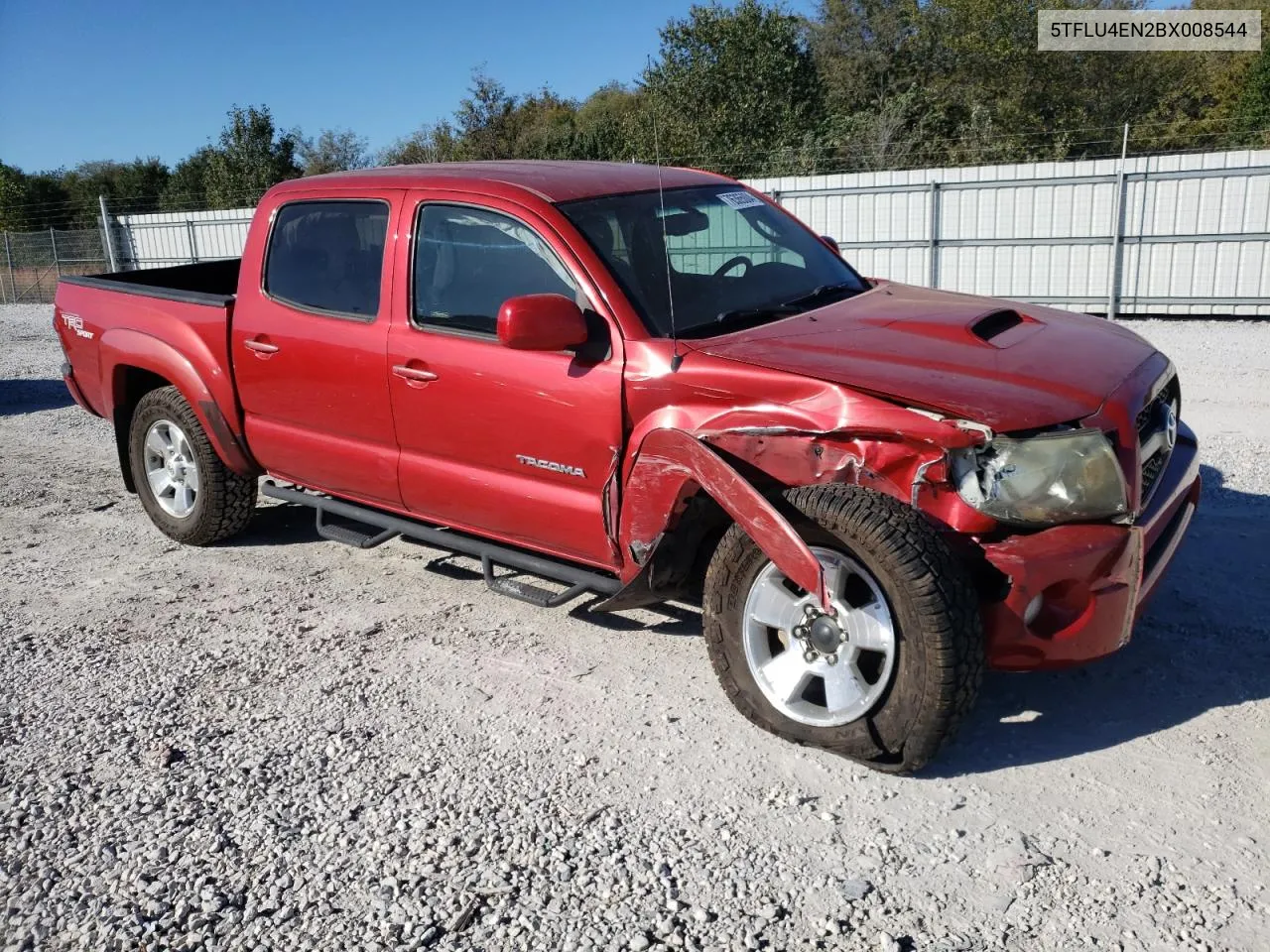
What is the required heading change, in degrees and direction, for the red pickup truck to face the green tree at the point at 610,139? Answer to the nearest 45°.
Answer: approximately 135° to its left

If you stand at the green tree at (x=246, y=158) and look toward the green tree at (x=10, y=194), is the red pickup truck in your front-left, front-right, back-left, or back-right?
back-left

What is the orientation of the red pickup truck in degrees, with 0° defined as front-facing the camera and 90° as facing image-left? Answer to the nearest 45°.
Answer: approximately 315°

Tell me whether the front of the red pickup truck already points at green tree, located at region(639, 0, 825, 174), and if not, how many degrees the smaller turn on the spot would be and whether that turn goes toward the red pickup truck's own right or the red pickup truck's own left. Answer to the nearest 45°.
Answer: approximately 135° to the red pickup truck's own left

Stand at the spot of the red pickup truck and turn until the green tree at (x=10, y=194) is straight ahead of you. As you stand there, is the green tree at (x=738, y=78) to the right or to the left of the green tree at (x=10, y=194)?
right

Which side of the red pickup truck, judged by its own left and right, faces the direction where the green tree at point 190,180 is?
back

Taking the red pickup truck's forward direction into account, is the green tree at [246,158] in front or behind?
behind

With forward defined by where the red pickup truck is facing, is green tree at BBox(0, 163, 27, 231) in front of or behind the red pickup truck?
behind

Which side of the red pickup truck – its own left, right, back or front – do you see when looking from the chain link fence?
back

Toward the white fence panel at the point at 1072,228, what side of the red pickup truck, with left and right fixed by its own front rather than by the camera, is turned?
left

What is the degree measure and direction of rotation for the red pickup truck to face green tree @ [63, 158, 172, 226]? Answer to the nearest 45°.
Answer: approximately 180°
